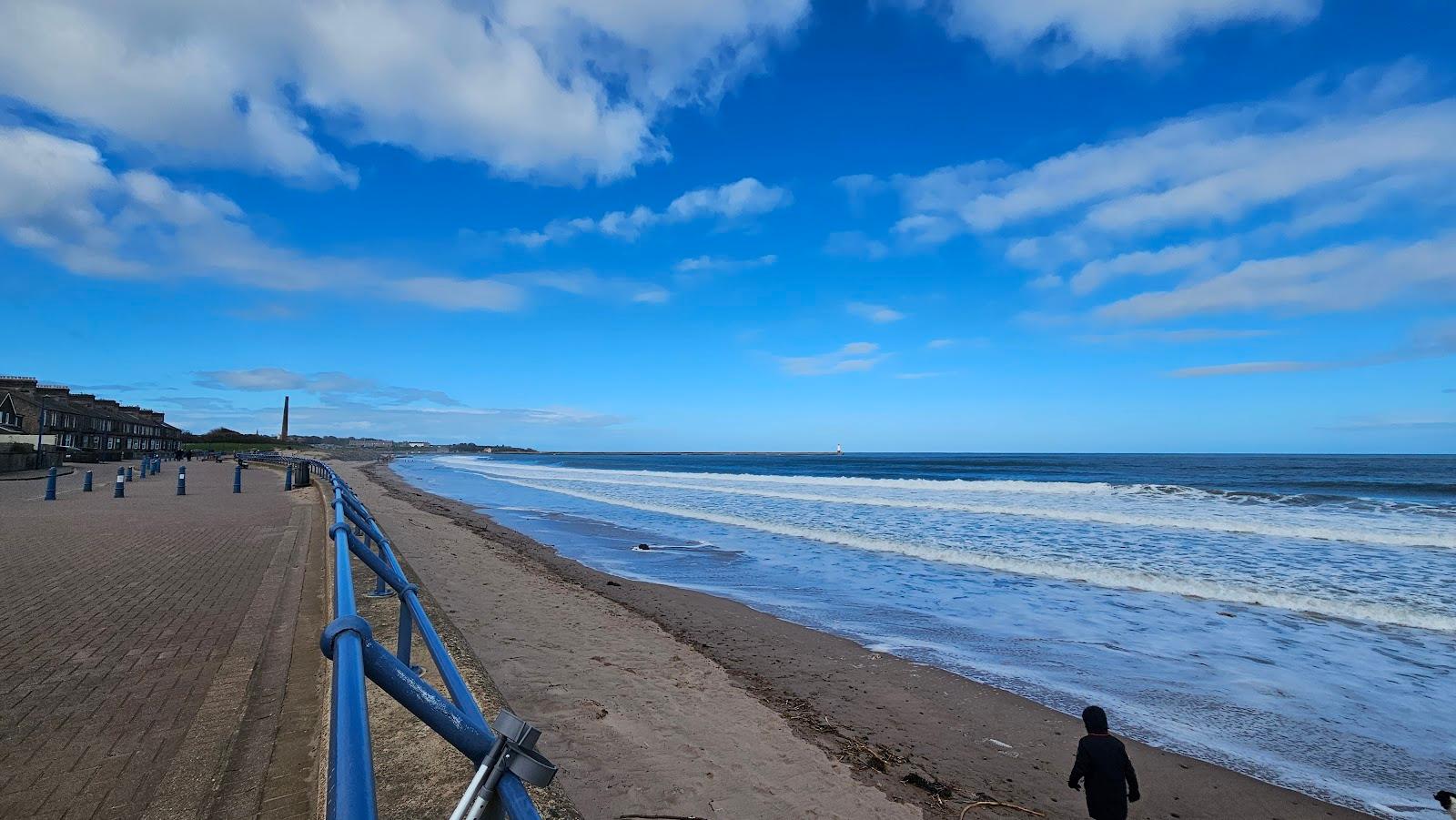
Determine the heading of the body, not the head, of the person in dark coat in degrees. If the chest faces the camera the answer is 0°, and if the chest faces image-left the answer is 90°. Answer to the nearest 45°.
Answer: approximately 180°

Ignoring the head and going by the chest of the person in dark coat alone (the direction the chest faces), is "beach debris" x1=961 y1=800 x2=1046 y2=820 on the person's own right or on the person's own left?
on the person's own left

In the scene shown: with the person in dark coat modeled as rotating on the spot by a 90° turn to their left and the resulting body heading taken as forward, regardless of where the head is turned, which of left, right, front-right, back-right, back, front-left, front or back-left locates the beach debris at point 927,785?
front

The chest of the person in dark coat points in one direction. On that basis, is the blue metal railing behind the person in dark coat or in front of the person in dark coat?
behind
